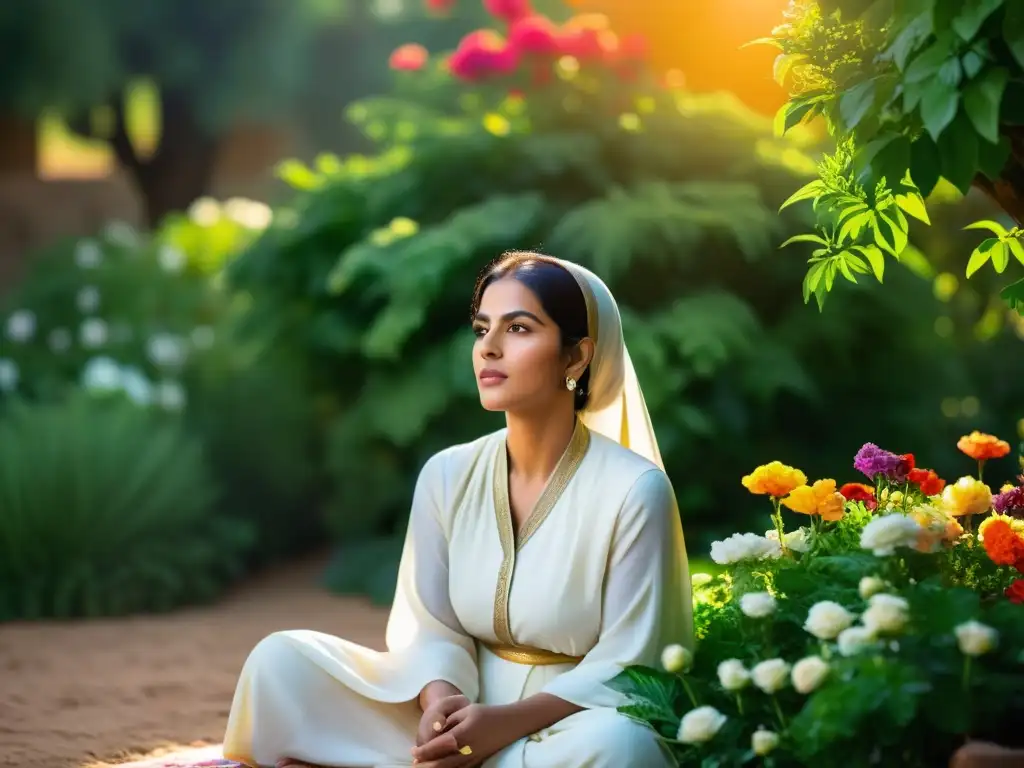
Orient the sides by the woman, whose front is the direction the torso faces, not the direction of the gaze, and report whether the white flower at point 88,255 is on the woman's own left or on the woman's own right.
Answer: on the woman's own right

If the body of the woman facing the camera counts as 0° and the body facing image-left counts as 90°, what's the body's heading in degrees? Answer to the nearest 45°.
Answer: approximately 45°

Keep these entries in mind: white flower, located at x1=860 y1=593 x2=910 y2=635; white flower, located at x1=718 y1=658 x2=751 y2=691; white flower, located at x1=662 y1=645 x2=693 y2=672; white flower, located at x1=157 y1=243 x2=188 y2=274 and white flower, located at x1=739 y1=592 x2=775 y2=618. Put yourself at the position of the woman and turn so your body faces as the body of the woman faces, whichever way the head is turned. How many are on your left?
4

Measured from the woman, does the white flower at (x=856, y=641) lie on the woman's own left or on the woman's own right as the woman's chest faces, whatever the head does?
on the woman's own left

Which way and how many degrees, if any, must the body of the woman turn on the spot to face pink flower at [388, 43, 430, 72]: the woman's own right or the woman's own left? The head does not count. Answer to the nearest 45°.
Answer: approximately 135° to the woman's own right

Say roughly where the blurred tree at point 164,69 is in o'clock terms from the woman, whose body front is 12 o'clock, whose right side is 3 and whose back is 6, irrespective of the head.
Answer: The blurred tree is roughly at 4 o'clock from the woman.

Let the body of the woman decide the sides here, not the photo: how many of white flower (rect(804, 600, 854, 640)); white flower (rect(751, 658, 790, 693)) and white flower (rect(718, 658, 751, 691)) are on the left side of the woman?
3

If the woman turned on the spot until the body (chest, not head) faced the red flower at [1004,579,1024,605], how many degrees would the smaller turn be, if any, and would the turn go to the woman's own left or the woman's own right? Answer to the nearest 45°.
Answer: approximately 135° to the woman's own left

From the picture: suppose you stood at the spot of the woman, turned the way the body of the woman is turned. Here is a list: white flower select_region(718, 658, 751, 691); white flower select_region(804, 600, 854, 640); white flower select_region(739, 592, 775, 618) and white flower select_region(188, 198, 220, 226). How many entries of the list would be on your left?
3

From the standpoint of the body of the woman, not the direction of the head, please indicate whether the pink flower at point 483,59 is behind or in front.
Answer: behind

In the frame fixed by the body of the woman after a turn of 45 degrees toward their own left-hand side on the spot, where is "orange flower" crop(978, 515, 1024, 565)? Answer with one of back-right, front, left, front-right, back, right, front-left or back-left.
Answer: left
